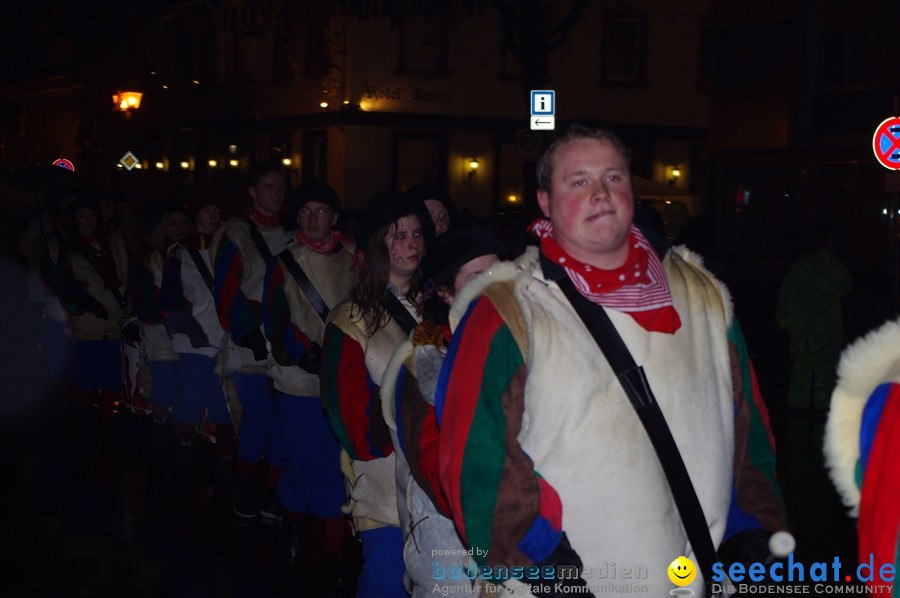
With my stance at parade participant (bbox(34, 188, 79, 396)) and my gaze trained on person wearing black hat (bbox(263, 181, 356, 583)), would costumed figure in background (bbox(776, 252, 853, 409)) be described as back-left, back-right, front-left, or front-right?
front-left

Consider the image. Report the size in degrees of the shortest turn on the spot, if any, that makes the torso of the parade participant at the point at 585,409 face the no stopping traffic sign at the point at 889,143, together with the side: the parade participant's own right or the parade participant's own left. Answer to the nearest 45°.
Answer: approximately 135° to the parade participant's own left

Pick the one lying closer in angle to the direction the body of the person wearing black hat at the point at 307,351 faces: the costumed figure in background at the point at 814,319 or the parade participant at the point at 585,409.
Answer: the parade participant

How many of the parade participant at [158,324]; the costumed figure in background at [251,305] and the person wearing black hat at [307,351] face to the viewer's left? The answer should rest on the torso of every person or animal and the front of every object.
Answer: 0

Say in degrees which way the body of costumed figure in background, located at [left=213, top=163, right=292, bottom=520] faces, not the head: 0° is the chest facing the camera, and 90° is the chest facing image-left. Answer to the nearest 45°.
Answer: approximately 315°

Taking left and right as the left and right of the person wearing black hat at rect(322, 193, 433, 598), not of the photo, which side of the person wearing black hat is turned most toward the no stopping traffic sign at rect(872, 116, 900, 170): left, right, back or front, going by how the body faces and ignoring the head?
left

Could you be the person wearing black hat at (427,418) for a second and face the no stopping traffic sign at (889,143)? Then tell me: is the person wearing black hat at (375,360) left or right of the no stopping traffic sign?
left

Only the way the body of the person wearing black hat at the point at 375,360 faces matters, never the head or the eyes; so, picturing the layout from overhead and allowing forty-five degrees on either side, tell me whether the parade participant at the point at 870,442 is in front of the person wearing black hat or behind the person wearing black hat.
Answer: in front

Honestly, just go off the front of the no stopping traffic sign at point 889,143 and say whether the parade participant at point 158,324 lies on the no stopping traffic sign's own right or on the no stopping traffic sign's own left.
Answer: on the no stopping traffic sign's own right

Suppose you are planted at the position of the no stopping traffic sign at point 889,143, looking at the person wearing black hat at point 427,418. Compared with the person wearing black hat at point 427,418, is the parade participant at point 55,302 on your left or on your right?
right

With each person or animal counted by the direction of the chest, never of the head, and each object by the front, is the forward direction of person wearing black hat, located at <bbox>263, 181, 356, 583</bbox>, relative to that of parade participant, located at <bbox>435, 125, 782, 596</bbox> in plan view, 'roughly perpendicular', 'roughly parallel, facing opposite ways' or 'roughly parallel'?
roughly parallel

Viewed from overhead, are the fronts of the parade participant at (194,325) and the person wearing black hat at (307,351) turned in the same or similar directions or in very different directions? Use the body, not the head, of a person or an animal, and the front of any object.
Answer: same or similar directions

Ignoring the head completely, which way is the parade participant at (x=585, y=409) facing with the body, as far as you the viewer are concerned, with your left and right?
facing the viewer and to the right of the viewer

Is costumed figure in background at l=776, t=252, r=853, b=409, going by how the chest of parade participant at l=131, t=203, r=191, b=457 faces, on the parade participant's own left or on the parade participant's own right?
on the parade participant's own left

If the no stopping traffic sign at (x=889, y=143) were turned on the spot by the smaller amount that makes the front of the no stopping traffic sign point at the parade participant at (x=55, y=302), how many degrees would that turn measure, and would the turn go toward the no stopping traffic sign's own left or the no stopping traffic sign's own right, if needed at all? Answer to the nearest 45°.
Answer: approximately 45° to the no stopping traffic sign's own right

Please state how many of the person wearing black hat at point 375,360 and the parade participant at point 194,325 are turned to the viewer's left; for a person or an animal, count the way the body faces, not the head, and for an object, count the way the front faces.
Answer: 0

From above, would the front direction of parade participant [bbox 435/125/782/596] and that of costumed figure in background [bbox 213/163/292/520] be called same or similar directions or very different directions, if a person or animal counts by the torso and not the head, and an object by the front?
same or similar directions

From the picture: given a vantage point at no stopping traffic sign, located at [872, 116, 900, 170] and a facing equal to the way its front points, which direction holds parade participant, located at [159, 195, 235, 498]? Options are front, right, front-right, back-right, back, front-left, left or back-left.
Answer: front-right
